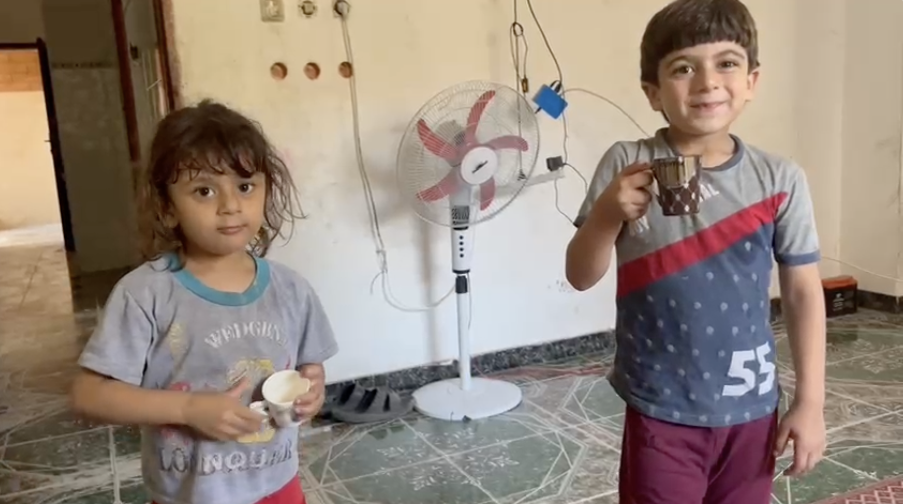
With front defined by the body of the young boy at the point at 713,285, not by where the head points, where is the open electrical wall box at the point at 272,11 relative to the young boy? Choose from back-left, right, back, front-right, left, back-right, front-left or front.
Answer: back-right

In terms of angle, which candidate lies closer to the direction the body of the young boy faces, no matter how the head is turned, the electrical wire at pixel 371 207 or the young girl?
the young girl

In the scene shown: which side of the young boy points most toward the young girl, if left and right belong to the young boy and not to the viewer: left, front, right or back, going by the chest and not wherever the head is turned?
right

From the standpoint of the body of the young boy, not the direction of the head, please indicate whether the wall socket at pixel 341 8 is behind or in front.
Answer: behind

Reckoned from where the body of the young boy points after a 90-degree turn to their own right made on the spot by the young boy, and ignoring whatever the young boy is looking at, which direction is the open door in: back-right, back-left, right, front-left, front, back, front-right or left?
front-right

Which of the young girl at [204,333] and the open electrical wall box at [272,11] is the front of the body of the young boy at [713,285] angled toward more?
the young girl

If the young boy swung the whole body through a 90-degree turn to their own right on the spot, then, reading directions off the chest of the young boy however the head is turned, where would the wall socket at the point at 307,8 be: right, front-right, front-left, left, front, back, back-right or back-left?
front-right

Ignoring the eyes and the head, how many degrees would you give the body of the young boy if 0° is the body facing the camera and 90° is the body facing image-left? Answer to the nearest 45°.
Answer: approximately 0°
